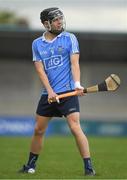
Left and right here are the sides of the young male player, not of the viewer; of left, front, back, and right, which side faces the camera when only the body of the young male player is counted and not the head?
front

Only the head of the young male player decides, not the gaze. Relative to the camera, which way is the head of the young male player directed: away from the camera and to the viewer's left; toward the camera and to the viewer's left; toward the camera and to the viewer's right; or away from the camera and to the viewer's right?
toward the camera and to the viewer's right
